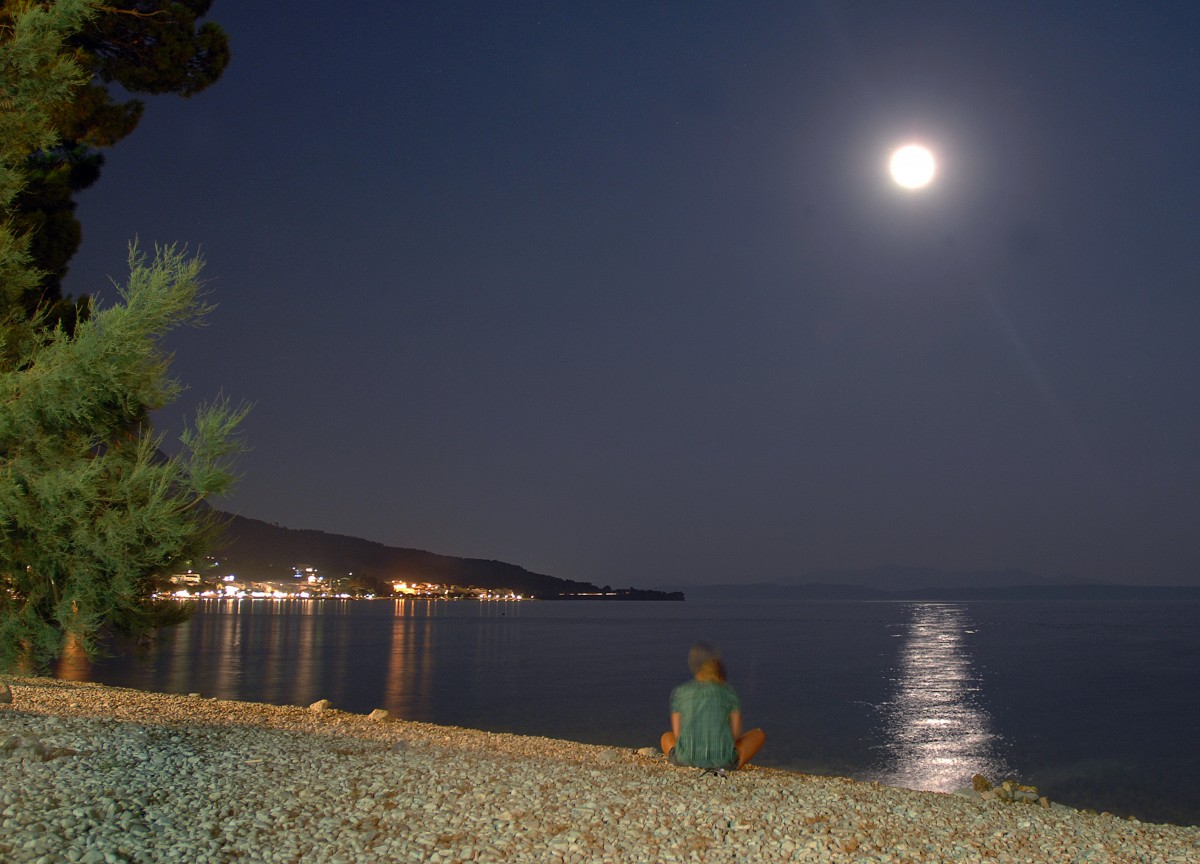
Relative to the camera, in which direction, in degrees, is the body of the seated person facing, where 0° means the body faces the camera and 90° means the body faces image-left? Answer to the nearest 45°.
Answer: approximately 180°

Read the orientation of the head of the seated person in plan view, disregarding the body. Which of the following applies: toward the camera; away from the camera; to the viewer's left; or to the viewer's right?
away from the camera

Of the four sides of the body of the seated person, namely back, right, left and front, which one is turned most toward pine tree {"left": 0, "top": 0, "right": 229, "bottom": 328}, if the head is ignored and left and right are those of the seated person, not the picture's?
left
